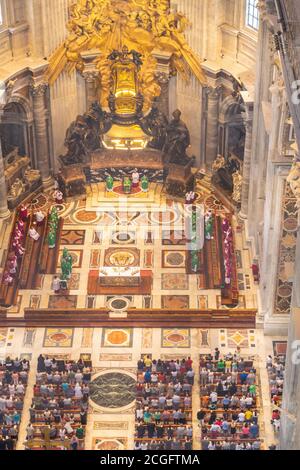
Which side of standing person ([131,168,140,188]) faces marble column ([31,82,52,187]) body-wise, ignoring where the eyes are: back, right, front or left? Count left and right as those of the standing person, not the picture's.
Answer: right

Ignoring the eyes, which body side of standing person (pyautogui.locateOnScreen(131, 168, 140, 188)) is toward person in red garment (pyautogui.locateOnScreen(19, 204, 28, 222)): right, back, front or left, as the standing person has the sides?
right

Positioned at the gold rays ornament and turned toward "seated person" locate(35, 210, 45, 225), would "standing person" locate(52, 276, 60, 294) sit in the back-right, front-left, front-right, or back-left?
front-left

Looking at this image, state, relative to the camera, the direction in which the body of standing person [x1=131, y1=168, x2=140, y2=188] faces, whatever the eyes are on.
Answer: toward the camera
